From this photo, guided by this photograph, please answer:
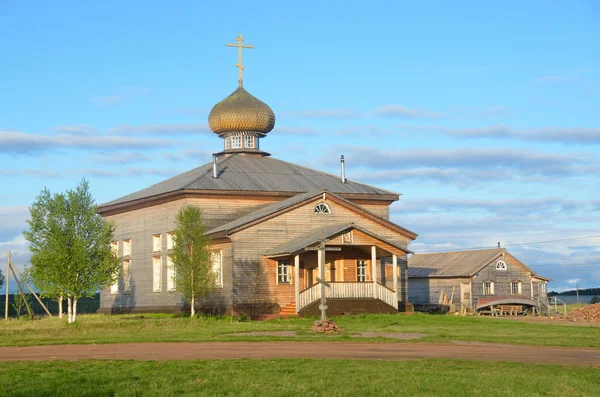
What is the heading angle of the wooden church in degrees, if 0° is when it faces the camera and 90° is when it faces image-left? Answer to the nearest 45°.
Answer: approximately 315°

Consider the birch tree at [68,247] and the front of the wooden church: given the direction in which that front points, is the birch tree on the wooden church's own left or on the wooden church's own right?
on the wooden church's own right
